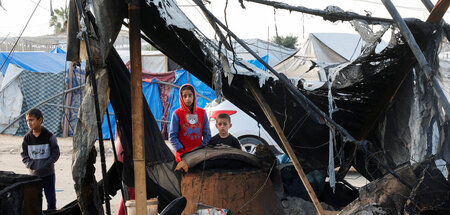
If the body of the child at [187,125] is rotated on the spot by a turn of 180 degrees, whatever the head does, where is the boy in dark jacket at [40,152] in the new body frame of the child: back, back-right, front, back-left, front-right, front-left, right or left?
left

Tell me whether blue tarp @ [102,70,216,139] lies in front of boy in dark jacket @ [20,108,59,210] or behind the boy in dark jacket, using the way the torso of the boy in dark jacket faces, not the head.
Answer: behind

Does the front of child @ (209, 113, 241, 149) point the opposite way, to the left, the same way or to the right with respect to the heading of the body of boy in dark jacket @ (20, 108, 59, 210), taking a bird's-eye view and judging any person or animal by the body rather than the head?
the same way

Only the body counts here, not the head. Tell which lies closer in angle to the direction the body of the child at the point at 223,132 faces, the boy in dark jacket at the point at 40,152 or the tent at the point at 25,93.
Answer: the boy in dark jacket

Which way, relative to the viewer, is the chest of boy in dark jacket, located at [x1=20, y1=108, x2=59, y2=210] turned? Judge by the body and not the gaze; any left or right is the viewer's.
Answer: facing the viewer and to the left of the viewer

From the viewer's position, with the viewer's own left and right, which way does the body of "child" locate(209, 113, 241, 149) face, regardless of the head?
facing the viewer

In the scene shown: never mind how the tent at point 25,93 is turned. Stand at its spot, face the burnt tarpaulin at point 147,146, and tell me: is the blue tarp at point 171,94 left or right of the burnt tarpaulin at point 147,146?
left

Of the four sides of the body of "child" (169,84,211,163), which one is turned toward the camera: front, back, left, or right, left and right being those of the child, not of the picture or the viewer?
front

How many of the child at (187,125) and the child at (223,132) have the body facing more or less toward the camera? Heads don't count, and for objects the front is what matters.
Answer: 2

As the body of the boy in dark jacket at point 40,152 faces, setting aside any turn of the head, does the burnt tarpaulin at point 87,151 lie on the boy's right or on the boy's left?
on the boy's left

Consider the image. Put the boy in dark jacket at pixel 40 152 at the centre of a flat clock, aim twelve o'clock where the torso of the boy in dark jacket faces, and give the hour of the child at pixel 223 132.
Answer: The child is roughly at 8 o'clock from the boy in dark jacket.

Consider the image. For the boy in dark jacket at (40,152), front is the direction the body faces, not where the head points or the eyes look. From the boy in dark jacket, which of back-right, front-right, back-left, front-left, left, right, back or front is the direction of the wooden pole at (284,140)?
left

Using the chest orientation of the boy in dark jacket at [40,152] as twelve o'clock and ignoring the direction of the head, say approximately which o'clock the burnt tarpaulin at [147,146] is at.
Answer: The burnt tarpaulin is roughly at 9 o'clock from the boy in dark jacket.

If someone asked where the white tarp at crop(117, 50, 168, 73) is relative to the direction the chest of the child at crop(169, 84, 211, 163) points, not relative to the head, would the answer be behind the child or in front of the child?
behind

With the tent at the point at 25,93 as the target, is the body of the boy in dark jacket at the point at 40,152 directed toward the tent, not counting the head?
no
